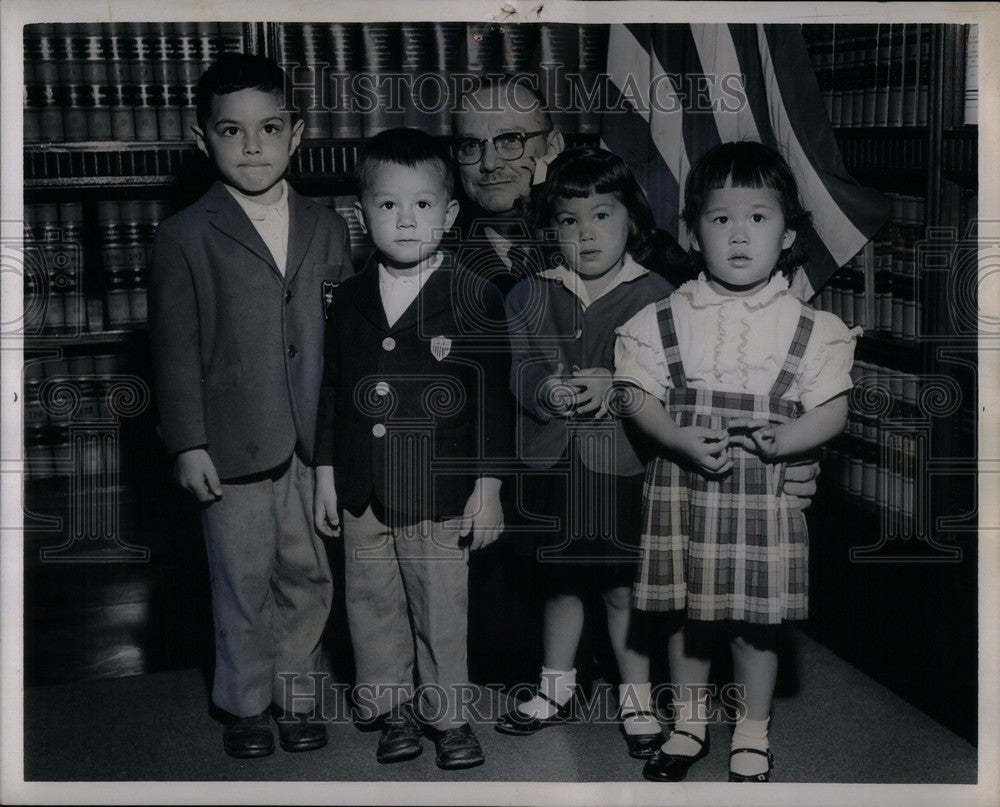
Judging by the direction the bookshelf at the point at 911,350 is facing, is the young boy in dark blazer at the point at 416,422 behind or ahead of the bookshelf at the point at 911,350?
ahead

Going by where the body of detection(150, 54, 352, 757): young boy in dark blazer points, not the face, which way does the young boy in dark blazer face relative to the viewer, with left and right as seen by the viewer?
facing the viewer and to the right of the viewer

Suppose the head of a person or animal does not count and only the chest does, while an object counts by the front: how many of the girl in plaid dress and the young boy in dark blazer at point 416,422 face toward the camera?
2

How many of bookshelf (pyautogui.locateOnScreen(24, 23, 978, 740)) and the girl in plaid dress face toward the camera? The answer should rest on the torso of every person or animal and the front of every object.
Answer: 2

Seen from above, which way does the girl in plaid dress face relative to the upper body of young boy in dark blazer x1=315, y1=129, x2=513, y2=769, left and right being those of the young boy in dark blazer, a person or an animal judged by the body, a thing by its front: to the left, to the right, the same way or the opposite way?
the same way

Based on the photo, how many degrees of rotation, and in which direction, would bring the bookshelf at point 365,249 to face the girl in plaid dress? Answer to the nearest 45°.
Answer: approximately 90° to its left

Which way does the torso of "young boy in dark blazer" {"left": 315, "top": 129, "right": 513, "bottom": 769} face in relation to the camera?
toward the camera

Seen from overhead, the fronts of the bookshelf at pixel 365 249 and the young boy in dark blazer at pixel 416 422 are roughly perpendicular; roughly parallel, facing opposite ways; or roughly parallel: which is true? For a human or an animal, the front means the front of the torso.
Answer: roughly parallel

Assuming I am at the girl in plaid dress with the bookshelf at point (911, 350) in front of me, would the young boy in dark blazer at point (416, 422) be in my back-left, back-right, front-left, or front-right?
back-left

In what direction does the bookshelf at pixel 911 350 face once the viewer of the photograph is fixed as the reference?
facing the viewer and to the left of the viewer

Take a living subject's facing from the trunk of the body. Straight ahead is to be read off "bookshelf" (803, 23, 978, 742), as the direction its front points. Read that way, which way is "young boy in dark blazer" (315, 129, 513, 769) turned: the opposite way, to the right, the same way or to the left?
to the left

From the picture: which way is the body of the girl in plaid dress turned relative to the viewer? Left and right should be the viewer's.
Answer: facing the viewer

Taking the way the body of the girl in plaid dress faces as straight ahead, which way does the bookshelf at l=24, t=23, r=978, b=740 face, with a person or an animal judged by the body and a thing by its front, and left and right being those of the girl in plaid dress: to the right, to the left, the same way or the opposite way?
the same way

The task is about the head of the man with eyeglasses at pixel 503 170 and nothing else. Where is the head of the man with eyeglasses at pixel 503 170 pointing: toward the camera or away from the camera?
toward the camera

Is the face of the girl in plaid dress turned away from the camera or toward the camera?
toward the camera

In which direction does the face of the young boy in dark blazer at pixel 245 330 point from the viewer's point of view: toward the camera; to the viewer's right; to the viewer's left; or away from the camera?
toward the camera
